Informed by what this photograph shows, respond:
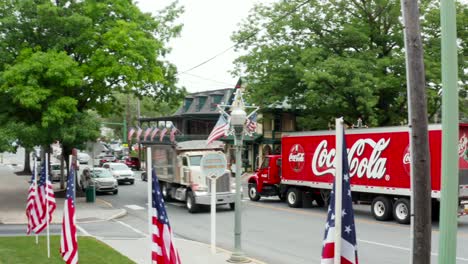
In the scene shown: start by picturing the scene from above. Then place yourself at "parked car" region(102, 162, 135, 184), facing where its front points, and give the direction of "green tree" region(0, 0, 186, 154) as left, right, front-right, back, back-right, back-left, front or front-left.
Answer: front-right

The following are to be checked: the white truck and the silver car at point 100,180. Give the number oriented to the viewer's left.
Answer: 0

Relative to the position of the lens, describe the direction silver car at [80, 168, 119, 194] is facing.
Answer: facing the viewer and to the right of the viewer

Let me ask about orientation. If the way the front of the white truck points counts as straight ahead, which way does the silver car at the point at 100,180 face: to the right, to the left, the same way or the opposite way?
the same way

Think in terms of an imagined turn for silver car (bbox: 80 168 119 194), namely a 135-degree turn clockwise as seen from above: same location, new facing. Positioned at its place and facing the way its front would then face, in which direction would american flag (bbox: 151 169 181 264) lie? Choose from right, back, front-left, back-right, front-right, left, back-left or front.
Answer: left

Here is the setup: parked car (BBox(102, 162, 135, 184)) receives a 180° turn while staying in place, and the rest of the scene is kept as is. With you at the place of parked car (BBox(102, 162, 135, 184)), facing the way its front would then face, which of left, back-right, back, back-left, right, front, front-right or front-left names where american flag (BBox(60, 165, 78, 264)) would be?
back-left

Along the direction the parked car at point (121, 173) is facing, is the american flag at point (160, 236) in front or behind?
in front

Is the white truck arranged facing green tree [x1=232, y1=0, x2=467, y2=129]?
no

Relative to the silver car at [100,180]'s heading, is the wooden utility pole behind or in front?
in front

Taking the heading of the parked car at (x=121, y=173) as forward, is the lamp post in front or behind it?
in front

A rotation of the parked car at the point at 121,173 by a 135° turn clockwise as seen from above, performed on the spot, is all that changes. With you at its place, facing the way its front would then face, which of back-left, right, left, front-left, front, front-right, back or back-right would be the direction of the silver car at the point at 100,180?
left
